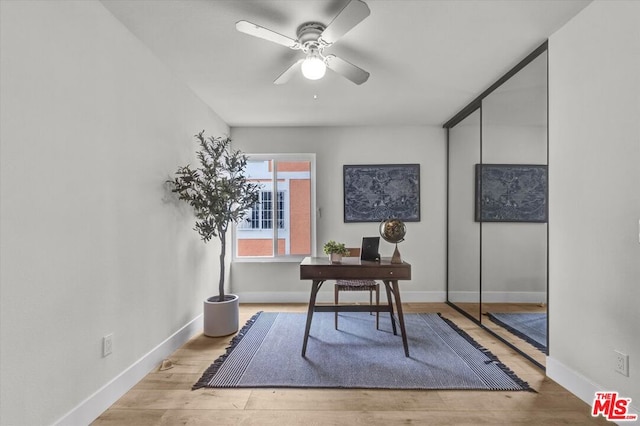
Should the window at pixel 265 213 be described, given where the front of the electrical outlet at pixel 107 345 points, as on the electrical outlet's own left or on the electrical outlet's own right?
on the electrical outlet's own left

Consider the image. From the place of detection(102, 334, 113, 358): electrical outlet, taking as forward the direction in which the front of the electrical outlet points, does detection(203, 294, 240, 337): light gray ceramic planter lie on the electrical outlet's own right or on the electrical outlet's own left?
on the electrical outlet's own left

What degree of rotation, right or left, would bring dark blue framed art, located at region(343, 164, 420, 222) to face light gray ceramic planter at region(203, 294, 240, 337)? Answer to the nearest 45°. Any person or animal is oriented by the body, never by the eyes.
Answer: approximately 45° to its right

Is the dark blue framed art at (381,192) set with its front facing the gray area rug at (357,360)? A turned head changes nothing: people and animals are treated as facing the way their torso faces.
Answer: yes

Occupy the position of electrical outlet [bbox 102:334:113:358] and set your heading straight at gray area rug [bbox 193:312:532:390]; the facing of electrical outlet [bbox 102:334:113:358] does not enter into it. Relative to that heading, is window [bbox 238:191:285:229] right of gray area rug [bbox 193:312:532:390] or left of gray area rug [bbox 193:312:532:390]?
left

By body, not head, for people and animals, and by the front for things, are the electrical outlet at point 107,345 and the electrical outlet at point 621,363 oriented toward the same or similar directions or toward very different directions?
very different directions

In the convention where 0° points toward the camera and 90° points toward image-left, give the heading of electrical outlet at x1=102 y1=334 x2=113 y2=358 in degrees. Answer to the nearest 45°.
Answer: approximately 315°

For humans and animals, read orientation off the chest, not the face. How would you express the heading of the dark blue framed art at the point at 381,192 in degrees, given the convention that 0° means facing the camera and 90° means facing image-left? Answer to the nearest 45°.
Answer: approximately 0°

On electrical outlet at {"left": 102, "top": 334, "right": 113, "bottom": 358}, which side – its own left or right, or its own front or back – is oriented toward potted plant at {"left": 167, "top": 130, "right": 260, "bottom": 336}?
left

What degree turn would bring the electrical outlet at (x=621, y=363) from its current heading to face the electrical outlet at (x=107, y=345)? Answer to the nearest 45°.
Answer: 0° — it already faces it

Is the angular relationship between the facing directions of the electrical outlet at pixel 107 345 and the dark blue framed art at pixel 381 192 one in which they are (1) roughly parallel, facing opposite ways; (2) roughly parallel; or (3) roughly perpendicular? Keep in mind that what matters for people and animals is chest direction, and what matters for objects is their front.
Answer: roughly perpendicular
